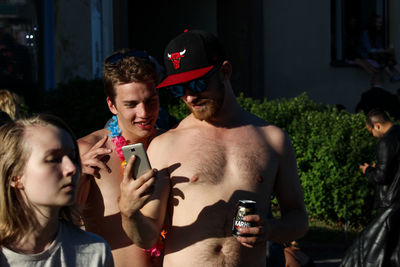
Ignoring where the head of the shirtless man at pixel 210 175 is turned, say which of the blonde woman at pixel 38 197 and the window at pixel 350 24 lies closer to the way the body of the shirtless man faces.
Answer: the blonde woman

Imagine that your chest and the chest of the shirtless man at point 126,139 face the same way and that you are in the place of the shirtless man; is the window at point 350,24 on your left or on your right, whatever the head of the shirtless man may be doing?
on your left

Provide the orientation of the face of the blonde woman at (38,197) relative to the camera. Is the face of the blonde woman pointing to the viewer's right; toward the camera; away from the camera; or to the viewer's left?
to the viewer's right

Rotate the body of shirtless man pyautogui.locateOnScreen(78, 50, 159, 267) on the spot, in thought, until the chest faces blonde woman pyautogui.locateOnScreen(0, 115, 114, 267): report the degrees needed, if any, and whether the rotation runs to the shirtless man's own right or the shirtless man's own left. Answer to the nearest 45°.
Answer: approximately 45° to the shirtless man's own right

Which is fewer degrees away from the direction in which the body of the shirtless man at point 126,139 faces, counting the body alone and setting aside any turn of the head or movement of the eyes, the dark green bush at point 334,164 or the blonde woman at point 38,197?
the blonde woman

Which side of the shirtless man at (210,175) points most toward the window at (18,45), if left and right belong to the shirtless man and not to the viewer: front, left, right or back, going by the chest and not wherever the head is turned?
back

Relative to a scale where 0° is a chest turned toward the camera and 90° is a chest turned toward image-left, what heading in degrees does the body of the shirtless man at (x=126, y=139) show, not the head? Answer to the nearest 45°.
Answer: approximately 315°

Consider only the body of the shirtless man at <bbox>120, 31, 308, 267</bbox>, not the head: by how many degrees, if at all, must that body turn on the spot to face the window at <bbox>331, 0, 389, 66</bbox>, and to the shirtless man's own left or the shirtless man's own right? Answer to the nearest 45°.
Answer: approximately 180°

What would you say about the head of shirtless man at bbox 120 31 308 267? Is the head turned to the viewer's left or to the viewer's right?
to the viewer's left
